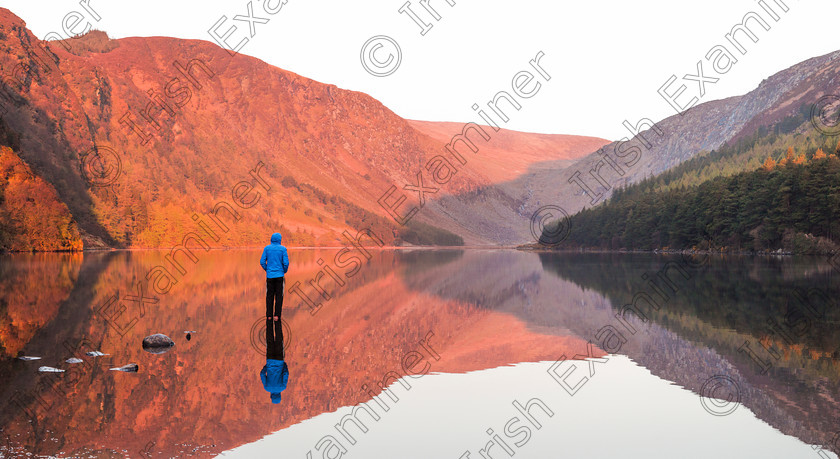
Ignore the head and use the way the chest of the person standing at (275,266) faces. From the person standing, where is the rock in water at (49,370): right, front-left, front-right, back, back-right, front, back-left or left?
back-left

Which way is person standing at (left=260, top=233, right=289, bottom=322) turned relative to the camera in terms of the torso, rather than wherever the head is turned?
away from the camera

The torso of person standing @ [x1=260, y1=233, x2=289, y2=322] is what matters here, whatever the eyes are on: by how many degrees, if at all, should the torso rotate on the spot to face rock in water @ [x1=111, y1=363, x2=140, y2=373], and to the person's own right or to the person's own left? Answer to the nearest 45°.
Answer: approximately 135° to the person's own left
